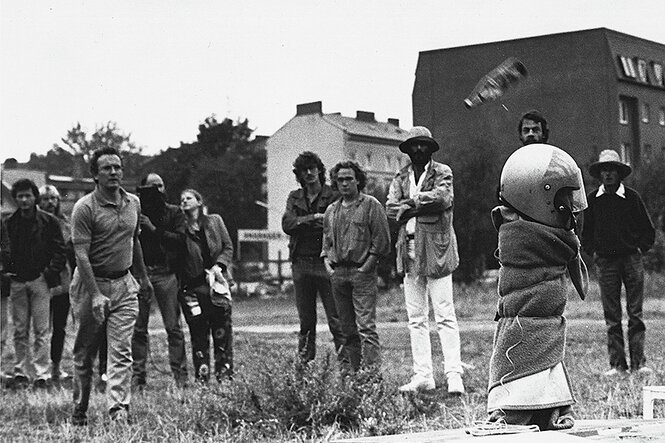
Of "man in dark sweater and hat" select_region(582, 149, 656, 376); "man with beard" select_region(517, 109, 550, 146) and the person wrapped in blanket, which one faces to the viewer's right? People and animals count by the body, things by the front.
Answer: the person wrapped in blanket

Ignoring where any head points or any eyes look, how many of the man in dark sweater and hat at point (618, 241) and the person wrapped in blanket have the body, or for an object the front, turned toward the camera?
1

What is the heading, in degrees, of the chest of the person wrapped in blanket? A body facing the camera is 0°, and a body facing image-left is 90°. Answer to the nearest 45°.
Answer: approximately 270°

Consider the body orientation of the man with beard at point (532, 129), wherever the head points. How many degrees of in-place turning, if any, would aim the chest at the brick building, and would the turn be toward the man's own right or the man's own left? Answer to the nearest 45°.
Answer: approximately 135° to the man's own right

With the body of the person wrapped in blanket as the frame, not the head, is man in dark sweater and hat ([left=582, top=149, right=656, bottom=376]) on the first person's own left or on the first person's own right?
on the first person's own left

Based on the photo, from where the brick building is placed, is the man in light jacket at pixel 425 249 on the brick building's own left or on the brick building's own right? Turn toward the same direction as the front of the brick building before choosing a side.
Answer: on the brick building's own right

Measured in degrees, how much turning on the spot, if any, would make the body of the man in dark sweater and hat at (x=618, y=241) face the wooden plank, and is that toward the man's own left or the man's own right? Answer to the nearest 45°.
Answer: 0° — they already face it

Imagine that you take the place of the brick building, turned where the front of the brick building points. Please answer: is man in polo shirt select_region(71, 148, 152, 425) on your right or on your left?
on your right

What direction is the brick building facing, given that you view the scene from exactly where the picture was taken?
facing the viewer and to the right of the viewer

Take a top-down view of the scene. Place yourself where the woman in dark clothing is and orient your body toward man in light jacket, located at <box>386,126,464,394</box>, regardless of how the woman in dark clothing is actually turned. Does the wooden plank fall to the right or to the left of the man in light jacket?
right

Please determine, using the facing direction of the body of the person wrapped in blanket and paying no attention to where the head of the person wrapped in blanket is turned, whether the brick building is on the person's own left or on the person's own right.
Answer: on the person's own left

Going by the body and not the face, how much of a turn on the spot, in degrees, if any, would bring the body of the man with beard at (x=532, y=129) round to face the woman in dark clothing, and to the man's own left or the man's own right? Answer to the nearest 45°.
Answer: approximately 90° to the man's own right

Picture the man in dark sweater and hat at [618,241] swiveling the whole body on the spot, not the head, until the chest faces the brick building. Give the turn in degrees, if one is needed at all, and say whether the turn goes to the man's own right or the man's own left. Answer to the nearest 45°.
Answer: approximately 180°
